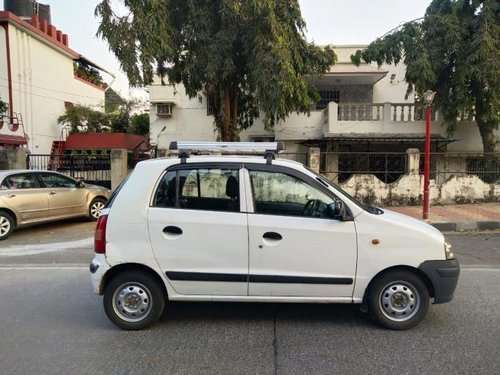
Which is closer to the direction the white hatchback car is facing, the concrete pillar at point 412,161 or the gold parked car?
the concrete pillar

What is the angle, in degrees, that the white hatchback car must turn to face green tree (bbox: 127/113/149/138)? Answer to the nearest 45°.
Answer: approximately 90° to its left

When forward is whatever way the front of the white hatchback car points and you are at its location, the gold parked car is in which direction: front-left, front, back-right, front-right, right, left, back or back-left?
back-left

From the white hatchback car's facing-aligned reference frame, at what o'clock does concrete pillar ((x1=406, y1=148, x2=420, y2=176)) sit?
The concrete pillar is roughly at 10 o'clock from the white hatchback car.

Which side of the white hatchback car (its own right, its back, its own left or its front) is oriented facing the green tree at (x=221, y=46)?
left

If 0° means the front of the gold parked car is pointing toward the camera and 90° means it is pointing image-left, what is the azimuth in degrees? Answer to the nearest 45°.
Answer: approximately 225°

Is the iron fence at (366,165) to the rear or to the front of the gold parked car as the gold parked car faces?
to the front

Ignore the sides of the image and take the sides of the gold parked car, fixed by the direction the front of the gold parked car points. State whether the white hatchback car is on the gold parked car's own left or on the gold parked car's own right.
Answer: on the gold parked car's own right

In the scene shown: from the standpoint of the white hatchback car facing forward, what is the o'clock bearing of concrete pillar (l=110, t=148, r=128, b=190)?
The concrete pillar is roughly at 8 o'clock from the white hatchback car.

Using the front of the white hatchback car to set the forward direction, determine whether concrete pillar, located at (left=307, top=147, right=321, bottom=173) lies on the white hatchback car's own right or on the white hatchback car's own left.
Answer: on the white hatchback car's own left

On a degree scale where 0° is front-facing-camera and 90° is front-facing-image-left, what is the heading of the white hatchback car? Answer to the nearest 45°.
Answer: approximately 270°

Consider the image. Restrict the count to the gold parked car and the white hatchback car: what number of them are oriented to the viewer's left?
0

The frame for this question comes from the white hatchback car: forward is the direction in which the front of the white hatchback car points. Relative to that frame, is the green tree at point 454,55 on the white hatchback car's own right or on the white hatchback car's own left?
on the white hatchback car's own left

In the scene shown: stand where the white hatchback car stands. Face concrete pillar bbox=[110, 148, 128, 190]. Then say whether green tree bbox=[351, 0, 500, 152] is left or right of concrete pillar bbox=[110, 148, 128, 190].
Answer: right
